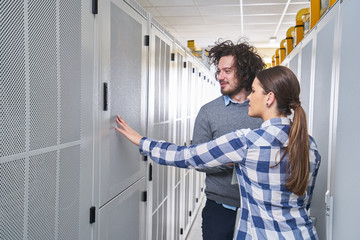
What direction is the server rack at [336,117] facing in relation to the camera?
to the viewer's left

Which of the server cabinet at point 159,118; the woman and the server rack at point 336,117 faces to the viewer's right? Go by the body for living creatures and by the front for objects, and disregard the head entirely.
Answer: the server cabinet

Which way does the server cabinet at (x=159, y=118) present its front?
to the viewer's right

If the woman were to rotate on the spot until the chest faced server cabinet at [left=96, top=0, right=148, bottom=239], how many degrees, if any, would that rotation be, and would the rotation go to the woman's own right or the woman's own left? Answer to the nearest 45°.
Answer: approximately 45° to the woman's own left

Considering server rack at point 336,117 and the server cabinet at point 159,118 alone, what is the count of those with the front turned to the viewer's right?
1

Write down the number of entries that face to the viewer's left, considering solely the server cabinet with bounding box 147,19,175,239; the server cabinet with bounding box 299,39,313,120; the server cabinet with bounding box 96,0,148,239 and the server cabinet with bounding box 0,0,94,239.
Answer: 1

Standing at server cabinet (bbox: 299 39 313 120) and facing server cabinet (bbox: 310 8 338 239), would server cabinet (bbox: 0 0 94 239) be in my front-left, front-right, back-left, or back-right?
front-right

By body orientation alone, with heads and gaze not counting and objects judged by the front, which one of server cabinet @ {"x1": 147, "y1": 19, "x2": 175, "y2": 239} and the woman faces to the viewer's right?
the server cabinet

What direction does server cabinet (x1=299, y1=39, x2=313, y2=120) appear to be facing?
to the viewer's left

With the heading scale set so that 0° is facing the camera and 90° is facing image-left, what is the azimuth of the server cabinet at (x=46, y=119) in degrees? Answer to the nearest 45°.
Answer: approximately 315°

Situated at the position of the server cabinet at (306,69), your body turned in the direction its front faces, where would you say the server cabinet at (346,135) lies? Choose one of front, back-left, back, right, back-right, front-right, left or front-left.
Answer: left

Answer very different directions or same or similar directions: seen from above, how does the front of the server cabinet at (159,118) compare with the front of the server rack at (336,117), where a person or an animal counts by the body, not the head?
very different directions

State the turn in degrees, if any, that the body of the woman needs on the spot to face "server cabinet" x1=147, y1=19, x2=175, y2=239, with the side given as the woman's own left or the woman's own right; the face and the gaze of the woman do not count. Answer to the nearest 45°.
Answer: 0° — they already face it

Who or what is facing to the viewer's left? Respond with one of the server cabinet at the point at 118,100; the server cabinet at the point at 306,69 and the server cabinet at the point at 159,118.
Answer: the server cabinet at the point at 306,69
